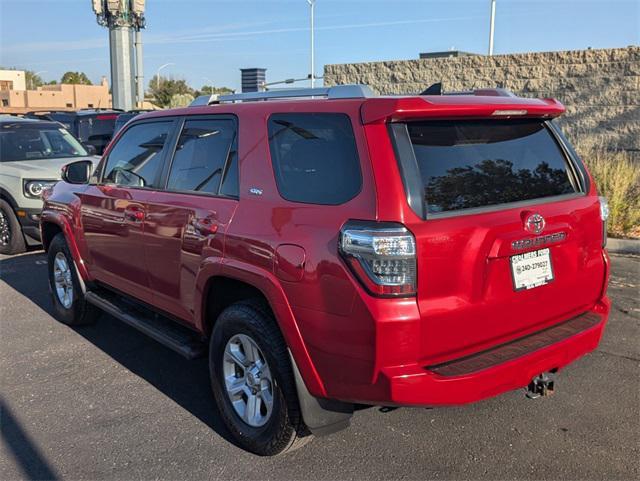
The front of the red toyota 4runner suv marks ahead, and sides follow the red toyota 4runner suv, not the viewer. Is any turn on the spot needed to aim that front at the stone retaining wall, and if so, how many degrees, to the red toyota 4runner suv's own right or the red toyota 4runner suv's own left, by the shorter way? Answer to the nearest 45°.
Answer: approximately 90° to the red toyota 4runner suv's own right

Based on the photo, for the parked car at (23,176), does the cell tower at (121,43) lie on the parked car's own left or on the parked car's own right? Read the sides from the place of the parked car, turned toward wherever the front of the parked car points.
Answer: on the parked car's own left

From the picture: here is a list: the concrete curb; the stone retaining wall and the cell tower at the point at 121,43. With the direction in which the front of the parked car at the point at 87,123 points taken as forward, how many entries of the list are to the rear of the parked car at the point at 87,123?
2

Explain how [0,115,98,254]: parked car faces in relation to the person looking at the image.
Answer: facing the viewer and to the right of the viewer

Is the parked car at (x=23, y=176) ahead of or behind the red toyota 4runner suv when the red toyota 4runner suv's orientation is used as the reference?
ahead

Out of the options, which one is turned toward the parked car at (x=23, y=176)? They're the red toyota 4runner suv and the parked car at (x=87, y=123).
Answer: the red toyota 4runner suv

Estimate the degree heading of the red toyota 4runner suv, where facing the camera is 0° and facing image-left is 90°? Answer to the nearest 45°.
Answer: approximately 135°

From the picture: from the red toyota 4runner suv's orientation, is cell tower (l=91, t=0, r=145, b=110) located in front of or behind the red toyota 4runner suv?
in front

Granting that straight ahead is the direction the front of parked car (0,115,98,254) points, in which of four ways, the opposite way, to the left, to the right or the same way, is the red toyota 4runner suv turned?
the opposite way
